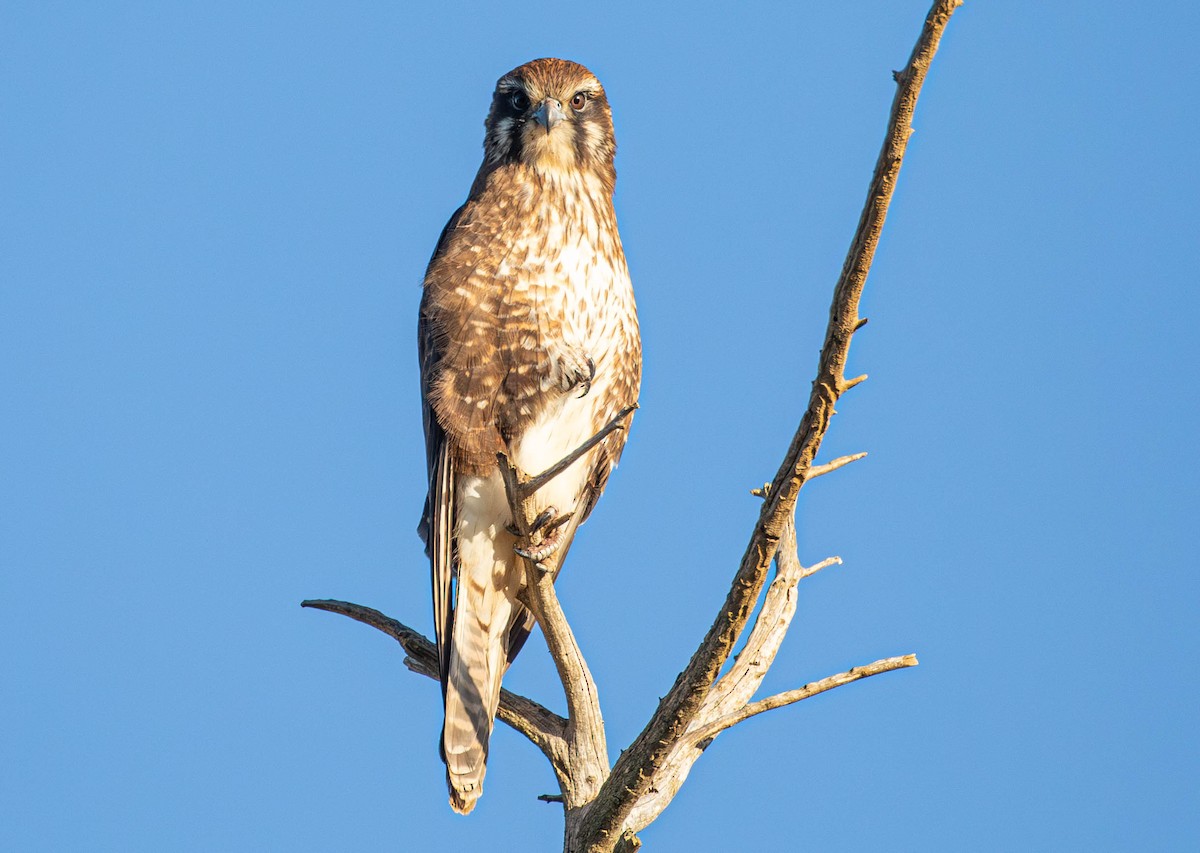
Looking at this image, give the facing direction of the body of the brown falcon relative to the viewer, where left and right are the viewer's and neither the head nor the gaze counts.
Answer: facing the viewer and to the right of the viewer
